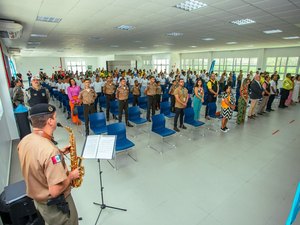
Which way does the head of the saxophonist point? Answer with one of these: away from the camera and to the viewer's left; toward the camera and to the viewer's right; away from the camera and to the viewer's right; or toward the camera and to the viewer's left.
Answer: away from the camera and to the viewer's right

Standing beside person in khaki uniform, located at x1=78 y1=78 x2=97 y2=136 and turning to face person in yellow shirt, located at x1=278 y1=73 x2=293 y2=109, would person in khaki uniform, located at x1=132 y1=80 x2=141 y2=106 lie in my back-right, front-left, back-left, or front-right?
front-left

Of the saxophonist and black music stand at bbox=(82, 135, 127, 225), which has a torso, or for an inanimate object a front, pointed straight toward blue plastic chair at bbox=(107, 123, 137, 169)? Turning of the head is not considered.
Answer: the saxophonist

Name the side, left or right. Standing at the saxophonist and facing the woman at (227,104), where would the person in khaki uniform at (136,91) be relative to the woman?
left

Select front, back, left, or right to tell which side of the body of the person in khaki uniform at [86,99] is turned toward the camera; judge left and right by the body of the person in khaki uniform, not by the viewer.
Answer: front

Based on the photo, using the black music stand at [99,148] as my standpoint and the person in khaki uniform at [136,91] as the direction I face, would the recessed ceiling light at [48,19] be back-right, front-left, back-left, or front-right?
front-left

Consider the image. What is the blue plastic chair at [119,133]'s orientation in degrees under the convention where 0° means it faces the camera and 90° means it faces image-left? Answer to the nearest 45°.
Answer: approximately 315°

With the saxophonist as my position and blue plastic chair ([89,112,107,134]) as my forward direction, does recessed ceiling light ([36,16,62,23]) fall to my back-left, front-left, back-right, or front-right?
front-left

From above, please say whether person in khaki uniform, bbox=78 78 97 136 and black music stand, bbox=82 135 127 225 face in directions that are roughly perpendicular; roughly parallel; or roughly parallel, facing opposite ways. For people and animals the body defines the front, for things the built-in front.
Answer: roughly parallel

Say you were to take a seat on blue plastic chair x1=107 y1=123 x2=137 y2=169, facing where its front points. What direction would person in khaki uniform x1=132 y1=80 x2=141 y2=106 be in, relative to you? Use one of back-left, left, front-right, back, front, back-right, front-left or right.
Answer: back-left

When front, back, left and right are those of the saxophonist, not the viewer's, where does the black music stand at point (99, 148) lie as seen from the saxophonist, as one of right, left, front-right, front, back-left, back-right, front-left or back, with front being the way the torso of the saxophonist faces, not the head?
front

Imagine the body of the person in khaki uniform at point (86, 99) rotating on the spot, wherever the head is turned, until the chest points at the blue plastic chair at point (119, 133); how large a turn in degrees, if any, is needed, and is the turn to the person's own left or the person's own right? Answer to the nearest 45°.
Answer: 0° — they already face it
